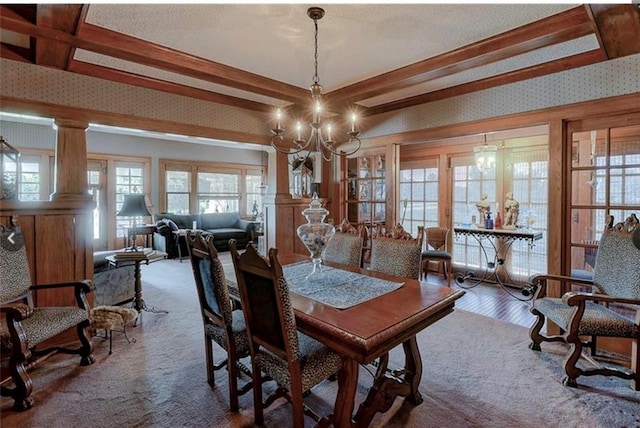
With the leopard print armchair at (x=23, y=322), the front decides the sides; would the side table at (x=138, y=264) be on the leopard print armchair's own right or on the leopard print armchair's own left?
on the leopard print armchair's own left

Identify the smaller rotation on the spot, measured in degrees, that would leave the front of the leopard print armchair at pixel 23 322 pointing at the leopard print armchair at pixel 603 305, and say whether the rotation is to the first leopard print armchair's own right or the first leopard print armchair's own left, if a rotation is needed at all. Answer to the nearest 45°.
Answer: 0° — it already faces it

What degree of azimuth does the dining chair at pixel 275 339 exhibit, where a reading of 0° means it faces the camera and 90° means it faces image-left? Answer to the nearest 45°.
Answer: approximately 225°

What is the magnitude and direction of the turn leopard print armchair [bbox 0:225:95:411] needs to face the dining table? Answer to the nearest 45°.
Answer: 0° — it already faces it

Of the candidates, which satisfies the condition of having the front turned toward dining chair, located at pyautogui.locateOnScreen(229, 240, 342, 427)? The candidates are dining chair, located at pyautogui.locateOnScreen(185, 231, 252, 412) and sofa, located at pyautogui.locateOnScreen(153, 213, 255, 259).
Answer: the sofa

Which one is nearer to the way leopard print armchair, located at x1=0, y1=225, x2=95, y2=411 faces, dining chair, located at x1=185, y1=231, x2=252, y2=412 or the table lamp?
the dining chair

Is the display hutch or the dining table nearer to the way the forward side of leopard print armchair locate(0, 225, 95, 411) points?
the dining table

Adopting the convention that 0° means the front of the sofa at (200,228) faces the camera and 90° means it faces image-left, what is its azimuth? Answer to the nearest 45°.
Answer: approximately 0°

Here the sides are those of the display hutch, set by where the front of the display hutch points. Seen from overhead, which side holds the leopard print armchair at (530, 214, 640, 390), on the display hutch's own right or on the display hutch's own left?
on the display hutch's own left
